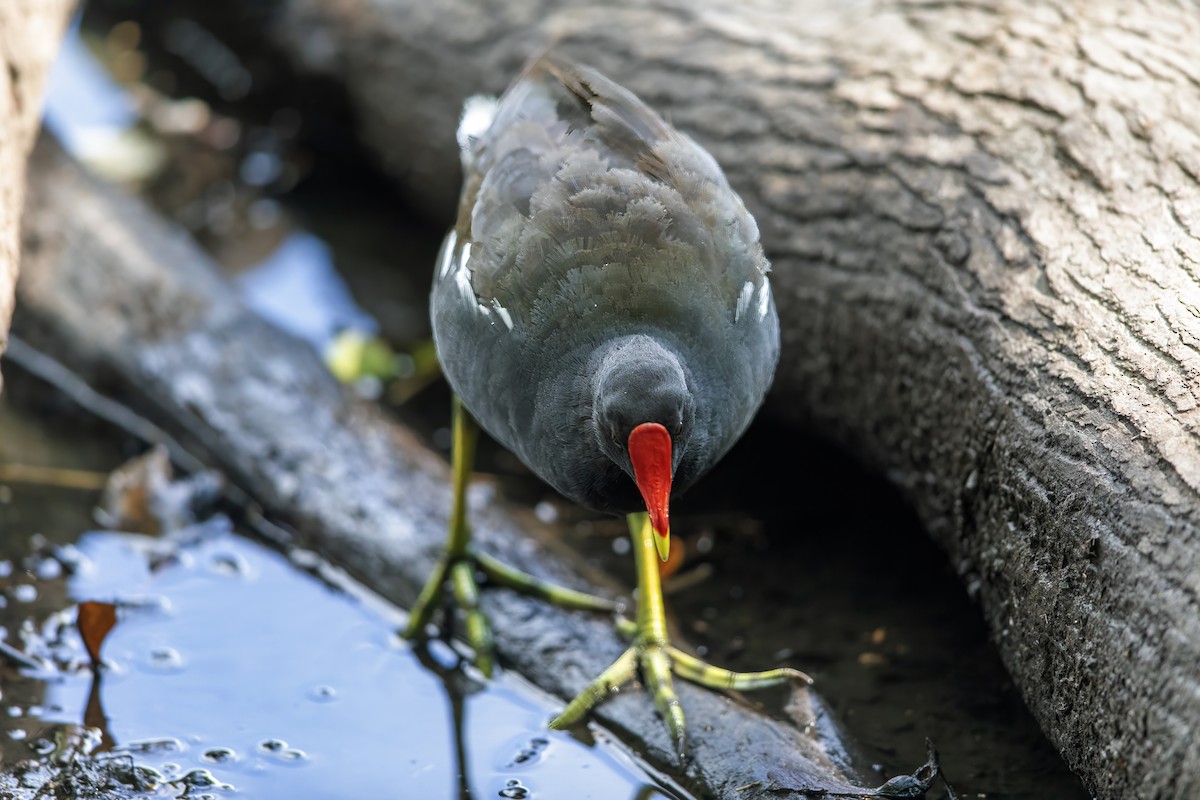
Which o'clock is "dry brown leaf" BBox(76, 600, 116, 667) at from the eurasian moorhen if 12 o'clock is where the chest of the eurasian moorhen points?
The dry brown leaf is roughly at 3 o'clock from the eurasian moorhen.

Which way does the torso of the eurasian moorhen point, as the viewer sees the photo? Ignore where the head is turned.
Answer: toward the camera

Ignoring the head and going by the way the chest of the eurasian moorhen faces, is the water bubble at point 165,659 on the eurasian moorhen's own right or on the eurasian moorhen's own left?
on the eurasian moorhen's own right

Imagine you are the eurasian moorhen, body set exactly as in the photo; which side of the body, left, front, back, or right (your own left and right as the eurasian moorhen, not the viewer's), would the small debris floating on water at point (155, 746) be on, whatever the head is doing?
right

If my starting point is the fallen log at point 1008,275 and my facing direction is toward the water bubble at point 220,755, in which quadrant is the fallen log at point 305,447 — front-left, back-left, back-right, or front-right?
front-right

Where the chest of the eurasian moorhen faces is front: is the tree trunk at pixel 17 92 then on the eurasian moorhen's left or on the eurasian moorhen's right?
on the eurasian moorhen's right
